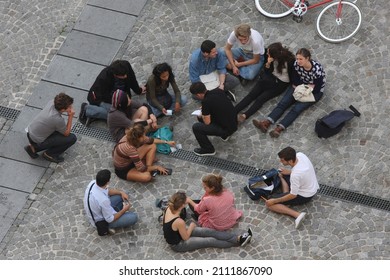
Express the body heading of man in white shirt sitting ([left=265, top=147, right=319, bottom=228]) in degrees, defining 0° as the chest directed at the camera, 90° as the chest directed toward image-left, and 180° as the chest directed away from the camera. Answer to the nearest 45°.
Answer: approximately 90°

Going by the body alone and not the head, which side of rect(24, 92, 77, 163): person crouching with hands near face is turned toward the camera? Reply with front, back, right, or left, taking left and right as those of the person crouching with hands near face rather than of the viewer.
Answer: right

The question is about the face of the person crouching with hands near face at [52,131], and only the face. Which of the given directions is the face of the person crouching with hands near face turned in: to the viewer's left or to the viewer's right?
to the viewer's right

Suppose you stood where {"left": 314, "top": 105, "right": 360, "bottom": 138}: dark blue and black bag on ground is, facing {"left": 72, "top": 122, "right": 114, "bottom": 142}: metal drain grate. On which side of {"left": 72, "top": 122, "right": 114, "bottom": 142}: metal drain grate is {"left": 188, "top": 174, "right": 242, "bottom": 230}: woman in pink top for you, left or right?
left

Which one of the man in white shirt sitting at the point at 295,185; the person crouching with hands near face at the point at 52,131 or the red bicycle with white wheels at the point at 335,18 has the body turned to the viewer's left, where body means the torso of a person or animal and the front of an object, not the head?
the man in white shirt sitting

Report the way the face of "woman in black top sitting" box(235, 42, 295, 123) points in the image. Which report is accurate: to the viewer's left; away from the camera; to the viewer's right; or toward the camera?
to the viewer's left

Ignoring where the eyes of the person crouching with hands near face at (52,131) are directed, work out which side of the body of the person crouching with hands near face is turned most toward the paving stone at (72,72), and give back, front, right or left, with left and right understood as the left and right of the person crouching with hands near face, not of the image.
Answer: left

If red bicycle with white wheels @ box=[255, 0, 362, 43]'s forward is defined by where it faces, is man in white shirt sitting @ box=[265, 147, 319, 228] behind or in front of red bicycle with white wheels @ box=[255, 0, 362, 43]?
in front

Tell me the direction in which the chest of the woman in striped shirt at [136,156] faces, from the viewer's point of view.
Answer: to the viewer's right

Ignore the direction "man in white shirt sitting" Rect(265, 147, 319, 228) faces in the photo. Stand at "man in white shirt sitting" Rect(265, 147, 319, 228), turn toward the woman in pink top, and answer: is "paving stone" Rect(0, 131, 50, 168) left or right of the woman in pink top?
right

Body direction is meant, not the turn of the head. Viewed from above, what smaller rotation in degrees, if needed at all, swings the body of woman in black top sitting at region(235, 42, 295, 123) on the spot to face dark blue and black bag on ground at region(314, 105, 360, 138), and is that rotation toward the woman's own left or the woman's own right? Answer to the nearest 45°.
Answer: approximately 135° to the woman's own left

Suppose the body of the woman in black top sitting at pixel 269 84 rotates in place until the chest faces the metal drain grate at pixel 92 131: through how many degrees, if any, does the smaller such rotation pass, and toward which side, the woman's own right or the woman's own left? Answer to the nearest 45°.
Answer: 0° — they already face it

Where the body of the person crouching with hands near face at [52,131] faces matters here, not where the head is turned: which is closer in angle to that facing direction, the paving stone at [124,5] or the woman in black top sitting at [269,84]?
the woman in black top sitting

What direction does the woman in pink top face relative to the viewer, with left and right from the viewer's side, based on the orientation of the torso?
facing away from the viewer and to the left of the viewer
